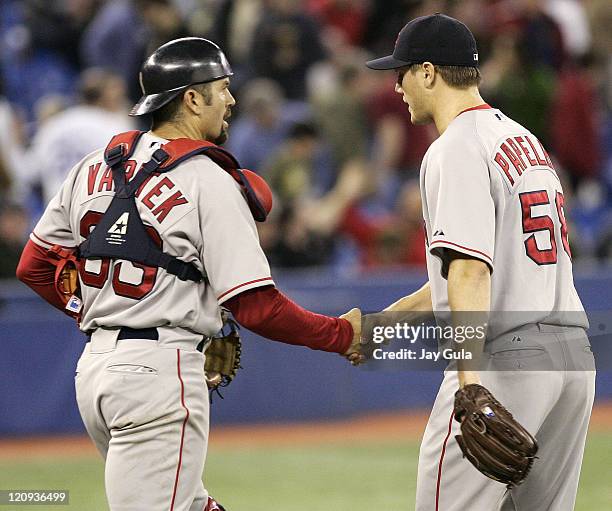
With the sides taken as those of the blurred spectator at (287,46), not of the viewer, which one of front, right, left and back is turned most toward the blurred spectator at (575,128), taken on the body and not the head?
left

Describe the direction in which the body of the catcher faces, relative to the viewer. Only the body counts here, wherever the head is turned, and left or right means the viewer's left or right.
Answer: facing away from the viewer and to the right of the viewer

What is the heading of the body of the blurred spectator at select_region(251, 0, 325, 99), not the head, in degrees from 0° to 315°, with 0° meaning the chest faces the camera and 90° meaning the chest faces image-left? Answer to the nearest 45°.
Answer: approximately 0°

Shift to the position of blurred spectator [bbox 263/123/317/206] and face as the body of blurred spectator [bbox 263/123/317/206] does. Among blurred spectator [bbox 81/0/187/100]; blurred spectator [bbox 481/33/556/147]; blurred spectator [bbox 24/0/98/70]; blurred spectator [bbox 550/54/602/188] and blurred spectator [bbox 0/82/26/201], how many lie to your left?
2

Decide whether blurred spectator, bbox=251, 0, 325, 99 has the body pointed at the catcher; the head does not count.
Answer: yes

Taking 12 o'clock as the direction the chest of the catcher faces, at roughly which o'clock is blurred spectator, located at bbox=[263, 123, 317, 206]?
The blurred spectator is roughly at 11 o'clock from the catcher.

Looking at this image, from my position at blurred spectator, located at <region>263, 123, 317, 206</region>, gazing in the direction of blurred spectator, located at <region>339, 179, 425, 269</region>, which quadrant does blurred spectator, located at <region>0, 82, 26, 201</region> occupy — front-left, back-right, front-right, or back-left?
back-right

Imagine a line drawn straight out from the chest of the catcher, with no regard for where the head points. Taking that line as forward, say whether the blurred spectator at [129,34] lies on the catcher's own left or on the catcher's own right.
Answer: on the catcher's own left

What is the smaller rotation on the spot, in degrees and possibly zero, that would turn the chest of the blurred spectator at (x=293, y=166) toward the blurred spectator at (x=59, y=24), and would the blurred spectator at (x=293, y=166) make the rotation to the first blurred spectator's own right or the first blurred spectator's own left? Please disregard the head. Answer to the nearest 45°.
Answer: approximately 135° to the first blurred spectator's own right

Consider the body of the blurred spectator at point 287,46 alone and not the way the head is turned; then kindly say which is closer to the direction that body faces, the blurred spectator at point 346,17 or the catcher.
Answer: the catcher

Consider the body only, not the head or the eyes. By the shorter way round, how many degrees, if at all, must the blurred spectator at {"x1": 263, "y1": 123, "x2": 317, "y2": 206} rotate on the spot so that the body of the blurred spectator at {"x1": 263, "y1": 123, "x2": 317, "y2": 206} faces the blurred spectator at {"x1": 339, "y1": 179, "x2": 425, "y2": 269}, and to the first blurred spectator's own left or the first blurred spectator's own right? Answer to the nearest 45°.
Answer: approximately 45° to the first blurred spectator's own left

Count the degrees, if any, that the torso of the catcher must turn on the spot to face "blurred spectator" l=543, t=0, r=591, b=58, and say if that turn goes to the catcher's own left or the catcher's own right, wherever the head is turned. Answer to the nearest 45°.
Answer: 0° — they already face them

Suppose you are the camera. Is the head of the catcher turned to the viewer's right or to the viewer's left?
to the viewer's right

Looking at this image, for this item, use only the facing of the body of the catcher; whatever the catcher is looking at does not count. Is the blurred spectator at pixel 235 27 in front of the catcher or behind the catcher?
in front

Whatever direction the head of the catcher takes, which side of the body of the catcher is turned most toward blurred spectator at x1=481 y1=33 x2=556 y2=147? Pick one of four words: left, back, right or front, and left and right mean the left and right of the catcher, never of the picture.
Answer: front
